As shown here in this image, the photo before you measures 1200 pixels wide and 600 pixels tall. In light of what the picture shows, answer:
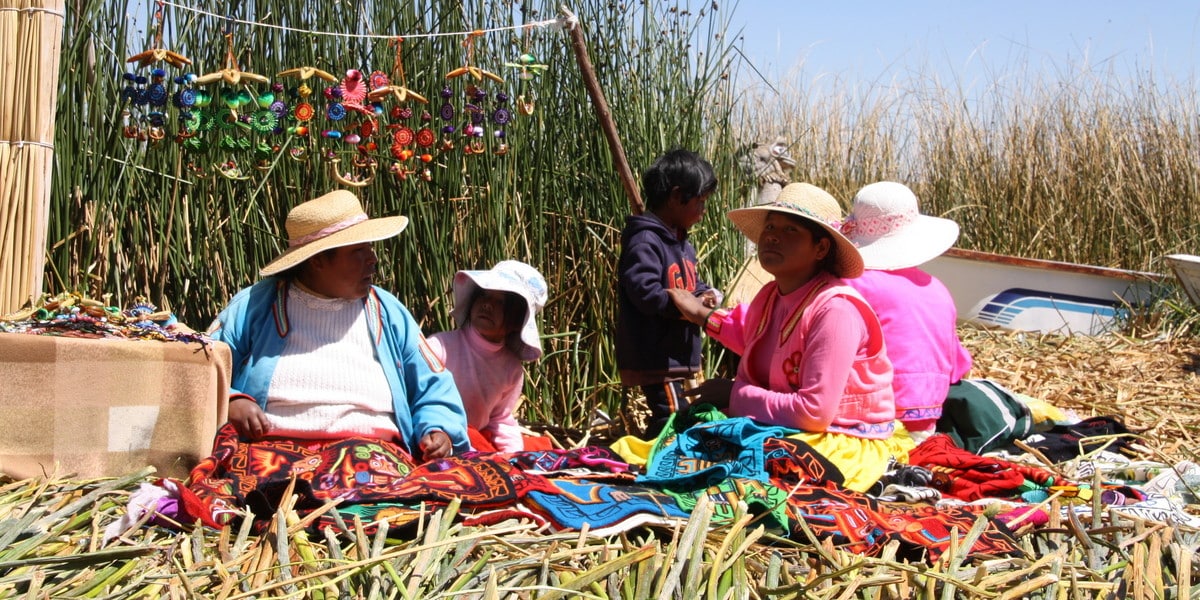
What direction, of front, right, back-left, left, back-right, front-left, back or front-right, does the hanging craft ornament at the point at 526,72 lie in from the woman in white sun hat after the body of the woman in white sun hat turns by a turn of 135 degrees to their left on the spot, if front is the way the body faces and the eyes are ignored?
front

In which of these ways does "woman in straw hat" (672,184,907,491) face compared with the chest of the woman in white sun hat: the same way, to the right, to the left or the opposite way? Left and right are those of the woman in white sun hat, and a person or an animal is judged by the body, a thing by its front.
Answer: the opposite way

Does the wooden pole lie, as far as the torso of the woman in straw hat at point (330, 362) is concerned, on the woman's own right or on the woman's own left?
on the woman's own left

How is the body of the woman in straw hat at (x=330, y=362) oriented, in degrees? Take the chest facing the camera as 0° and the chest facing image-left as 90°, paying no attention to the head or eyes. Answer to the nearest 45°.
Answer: approximately 0°

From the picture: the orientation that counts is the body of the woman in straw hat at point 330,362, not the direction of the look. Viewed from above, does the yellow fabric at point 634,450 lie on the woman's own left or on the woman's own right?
on the woman's own left

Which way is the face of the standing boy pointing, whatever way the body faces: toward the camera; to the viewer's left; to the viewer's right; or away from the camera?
to the viewer's right

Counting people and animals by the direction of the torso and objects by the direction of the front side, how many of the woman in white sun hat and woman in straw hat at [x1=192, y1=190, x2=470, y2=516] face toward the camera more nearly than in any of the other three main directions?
1

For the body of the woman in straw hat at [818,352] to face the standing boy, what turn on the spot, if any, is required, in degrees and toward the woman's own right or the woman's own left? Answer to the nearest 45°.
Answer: approximately 90° to the woman's own right

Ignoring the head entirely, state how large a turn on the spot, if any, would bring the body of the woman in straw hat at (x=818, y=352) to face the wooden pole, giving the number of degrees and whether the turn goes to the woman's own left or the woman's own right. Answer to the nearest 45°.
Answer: approximately 90° to the woman's own right

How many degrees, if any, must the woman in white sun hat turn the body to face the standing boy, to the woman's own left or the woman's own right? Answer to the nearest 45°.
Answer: approximately 135° to the woman's own left

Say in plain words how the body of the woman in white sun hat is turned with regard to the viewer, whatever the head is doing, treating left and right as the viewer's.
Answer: facing away from the viewer and to the right of the viewer
